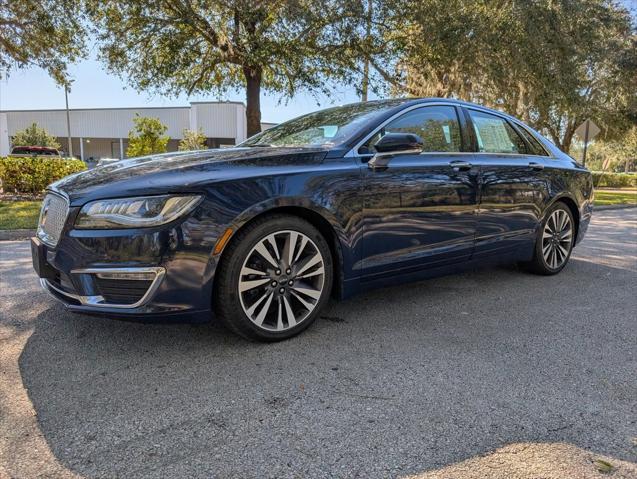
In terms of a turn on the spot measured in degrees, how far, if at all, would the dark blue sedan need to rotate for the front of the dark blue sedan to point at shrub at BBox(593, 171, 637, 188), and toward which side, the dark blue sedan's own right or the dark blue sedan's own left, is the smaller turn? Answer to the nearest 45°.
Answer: approximately 180°

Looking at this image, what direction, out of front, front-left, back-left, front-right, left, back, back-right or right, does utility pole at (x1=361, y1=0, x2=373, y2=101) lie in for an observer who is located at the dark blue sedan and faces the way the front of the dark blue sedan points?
back-right

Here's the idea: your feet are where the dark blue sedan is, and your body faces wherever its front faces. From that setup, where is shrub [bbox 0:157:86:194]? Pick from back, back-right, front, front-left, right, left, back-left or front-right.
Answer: right

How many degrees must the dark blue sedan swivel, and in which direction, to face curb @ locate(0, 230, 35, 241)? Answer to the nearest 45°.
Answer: approximately 90° to its right

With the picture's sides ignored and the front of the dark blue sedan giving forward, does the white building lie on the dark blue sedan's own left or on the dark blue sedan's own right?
on the dark blue sedan's own right

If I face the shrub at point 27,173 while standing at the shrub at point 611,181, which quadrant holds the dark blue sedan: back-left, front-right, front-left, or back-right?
front-left

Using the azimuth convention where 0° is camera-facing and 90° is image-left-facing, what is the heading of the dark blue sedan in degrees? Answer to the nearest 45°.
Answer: approximately 45°

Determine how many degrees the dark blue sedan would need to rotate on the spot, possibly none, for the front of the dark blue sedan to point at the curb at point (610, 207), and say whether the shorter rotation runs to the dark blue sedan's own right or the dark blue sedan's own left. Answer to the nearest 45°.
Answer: approximately 180°
